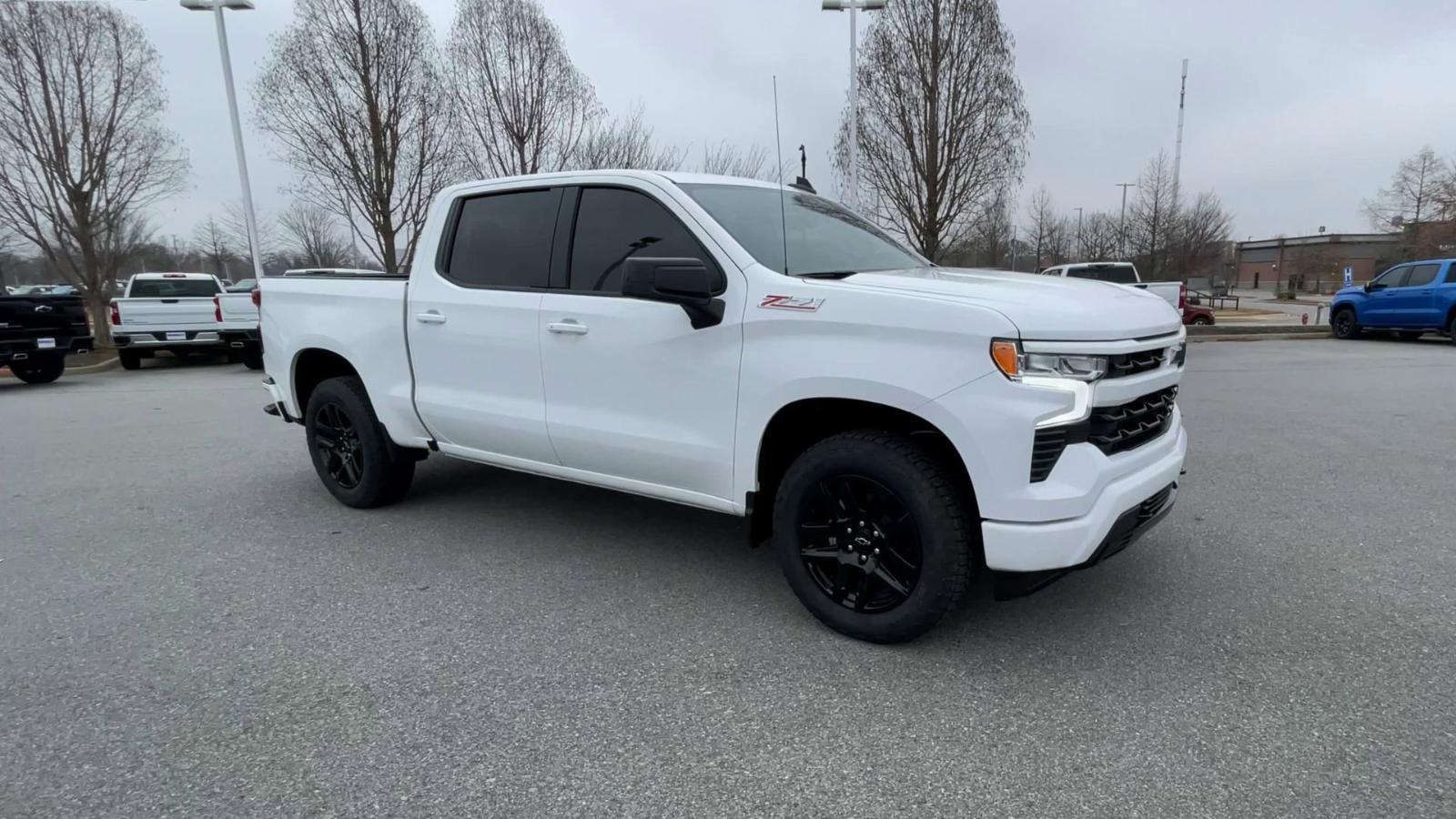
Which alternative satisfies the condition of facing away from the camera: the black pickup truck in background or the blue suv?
the black pickup truck in background

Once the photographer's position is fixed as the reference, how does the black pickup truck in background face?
facing away from the viewer

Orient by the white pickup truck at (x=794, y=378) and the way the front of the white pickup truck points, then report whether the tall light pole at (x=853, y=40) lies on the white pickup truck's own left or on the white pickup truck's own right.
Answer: on the white pickup truck's own left

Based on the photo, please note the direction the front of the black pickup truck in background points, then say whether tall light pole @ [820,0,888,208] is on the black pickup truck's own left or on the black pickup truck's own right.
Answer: on the black pickup truck's own right

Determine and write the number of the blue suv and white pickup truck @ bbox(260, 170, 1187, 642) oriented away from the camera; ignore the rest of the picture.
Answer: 0

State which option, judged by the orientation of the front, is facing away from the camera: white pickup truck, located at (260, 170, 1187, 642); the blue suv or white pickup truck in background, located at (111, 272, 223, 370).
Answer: the white pickup truck in background

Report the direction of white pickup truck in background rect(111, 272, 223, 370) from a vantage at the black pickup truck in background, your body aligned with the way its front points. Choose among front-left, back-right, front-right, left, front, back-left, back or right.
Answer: front-right

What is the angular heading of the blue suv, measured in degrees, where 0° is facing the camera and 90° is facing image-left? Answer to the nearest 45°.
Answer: approximately 90°

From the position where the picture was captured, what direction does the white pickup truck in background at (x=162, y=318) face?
facing away from the viewer

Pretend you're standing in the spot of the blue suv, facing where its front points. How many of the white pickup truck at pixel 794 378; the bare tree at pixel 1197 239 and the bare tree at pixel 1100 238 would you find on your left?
1

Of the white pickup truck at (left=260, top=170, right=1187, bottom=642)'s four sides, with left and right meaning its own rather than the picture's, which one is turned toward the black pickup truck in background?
back
